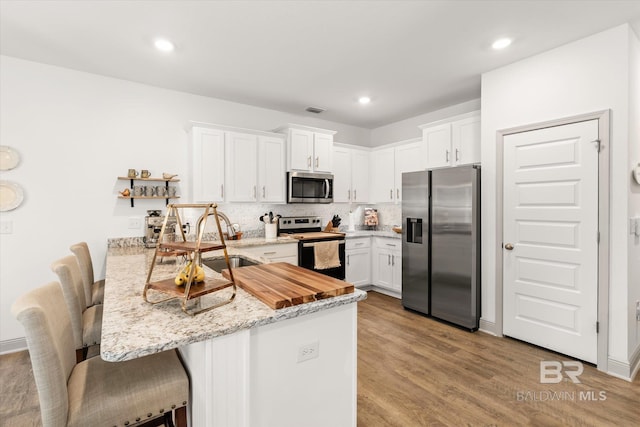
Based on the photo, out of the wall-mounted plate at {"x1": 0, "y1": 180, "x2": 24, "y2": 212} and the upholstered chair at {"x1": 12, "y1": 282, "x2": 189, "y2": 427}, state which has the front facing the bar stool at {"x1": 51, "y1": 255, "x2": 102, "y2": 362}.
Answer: the wall-mounted plate

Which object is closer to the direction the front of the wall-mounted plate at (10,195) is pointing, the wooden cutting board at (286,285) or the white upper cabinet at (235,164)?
the wooden cutting board

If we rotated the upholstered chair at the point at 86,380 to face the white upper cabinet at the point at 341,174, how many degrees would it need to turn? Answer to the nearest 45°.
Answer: approximately 45° to its left

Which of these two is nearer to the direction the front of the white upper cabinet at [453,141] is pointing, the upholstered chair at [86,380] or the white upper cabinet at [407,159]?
the upholstered chair

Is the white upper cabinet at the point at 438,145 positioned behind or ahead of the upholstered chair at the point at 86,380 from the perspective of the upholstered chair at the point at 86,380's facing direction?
ahead

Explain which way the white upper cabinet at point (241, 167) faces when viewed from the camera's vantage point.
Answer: facing the viewer and to the right of the viewer

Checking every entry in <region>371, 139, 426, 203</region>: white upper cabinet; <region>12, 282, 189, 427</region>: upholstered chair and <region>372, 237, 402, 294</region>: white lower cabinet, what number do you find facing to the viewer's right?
1

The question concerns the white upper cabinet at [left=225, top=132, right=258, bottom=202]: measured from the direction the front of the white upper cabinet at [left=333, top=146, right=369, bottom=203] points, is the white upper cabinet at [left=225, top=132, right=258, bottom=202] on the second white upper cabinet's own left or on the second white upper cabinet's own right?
on the second white upper cabinet's own right

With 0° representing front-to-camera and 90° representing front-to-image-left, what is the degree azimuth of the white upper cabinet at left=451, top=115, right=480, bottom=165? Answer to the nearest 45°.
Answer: approximately 45°

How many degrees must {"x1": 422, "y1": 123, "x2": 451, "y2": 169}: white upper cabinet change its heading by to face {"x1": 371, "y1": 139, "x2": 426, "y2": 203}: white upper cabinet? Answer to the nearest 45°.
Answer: approximately 90° to its right

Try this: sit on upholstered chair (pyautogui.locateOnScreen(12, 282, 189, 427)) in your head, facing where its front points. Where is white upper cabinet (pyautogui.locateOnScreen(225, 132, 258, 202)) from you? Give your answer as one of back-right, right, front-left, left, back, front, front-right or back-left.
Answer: front-left

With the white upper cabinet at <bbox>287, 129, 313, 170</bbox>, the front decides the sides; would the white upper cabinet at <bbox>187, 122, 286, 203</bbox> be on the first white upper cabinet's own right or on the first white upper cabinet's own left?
on the first white upper cabinet's own right
